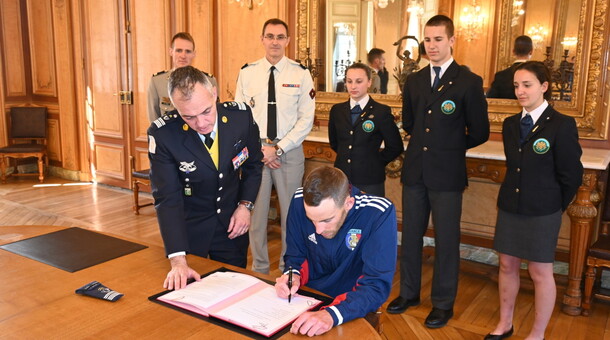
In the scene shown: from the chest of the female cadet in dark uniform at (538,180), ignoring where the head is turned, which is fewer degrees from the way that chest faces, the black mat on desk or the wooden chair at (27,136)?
the black mat on desk

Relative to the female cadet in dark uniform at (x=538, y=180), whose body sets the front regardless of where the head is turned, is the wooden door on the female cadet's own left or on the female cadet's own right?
on the female cadet's own right

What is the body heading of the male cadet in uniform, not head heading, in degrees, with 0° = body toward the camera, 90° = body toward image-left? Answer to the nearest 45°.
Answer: approximately 45°

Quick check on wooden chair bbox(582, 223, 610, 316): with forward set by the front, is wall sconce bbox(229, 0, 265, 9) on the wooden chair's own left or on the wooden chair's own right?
on the wooden chair's own right

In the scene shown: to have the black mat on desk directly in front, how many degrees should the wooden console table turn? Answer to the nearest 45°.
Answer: approximately 45° to its right
